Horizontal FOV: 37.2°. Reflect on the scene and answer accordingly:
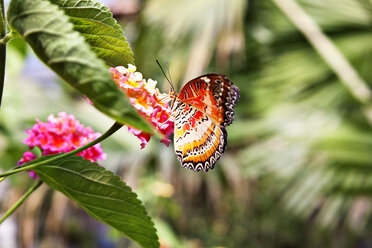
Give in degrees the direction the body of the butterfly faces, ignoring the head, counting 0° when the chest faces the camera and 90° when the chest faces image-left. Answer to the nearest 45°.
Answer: approximately 90°
